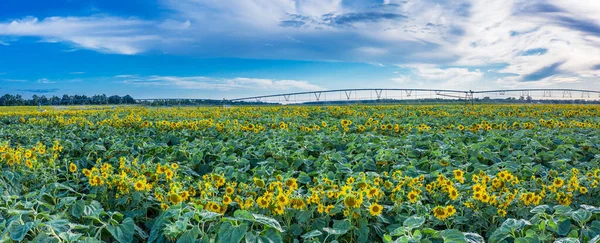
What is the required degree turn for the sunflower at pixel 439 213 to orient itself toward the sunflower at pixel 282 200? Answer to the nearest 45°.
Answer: approximately 45° to its right

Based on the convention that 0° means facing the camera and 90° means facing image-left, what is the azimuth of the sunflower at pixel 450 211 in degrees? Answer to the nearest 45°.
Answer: approximately 0°

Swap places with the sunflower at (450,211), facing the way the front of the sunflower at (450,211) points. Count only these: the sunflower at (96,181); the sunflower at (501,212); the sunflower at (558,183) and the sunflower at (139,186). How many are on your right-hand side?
2

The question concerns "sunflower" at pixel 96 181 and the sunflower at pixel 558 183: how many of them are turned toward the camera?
2

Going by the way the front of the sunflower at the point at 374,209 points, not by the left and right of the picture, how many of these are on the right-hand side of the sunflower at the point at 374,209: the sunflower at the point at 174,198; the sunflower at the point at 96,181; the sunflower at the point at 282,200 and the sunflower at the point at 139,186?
4

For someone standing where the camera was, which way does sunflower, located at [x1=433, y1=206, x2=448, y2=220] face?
facing the viewer

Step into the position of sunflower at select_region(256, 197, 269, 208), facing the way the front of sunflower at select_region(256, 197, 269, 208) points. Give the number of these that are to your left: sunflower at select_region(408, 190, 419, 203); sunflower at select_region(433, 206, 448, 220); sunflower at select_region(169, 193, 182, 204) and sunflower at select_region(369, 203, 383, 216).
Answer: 3

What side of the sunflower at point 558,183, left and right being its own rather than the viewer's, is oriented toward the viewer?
front

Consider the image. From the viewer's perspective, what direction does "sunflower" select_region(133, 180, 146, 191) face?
toward the camera

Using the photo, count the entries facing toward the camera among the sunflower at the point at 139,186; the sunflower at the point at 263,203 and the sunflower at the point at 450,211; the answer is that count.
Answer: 3

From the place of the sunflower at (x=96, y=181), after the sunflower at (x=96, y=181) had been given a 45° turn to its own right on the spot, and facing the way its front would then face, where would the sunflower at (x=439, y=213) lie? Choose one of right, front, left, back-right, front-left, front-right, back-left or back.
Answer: left

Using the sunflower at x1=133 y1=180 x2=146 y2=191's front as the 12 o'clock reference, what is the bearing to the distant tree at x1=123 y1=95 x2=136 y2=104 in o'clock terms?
The distant tree is roughly at 6 o'clock from the sunflower.

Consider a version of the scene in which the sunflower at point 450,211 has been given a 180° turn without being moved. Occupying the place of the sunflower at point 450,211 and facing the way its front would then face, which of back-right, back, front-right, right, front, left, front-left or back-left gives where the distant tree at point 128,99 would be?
front-left

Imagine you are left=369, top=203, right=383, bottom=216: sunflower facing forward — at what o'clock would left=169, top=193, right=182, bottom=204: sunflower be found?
left=169, top=193, right=182, bottom=204: sunflower is roughly at 3 o'clock from left=369, top=203, right=383, bottom=216: sunflower.

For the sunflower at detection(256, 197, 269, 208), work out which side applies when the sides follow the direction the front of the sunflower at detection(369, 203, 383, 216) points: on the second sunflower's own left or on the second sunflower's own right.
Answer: on the second sunflower's own right

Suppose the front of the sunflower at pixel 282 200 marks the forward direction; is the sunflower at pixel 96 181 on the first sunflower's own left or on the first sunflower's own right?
on the first sunflower's own right

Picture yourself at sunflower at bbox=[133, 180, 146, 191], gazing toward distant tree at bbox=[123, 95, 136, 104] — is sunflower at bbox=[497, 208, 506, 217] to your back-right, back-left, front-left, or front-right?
back-right

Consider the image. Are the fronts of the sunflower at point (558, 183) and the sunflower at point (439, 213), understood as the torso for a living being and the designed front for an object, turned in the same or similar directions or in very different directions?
same or similar directions

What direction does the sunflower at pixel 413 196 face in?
toward the camera
